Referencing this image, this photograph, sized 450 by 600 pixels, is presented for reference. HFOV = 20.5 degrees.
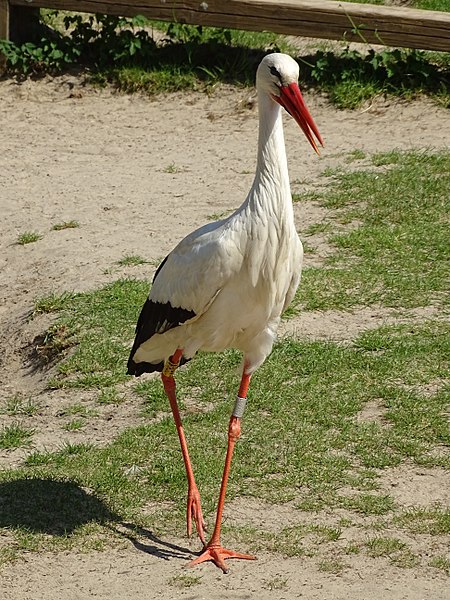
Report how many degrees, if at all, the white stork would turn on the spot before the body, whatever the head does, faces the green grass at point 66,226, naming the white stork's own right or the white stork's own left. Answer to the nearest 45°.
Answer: approximately 135° to the white stork's own left

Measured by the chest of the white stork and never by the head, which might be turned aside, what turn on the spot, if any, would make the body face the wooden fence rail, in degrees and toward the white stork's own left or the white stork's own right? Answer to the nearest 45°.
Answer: approximately 135° to the white stork's own left

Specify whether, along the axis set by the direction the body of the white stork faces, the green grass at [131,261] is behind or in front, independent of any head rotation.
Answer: behind

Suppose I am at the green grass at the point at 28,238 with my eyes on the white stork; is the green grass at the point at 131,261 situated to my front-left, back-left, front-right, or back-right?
front-left

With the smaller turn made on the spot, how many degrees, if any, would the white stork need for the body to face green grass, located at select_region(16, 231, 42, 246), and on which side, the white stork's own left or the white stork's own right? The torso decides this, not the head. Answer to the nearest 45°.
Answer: approximately 180°

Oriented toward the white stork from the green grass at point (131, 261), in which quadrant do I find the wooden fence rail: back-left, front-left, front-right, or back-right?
back-left

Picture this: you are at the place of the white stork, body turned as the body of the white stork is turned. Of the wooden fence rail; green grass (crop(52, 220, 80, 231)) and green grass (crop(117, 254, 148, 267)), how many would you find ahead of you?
0

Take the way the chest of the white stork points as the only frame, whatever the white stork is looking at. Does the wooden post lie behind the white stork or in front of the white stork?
behind

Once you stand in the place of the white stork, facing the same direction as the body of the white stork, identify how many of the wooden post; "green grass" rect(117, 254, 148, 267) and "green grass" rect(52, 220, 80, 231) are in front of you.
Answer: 0

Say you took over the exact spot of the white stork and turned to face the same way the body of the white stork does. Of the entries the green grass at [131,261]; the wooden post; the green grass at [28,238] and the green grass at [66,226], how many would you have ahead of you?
0

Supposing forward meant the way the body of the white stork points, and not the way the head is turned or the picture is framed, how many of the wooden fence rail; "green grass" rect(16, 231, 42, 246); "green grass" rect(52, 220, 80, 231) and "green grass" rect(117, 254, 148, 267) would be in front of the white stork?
0

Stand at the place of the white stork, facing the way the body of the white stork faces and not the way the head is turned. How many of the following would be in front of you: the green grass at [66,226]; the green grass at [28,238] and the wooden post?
0
